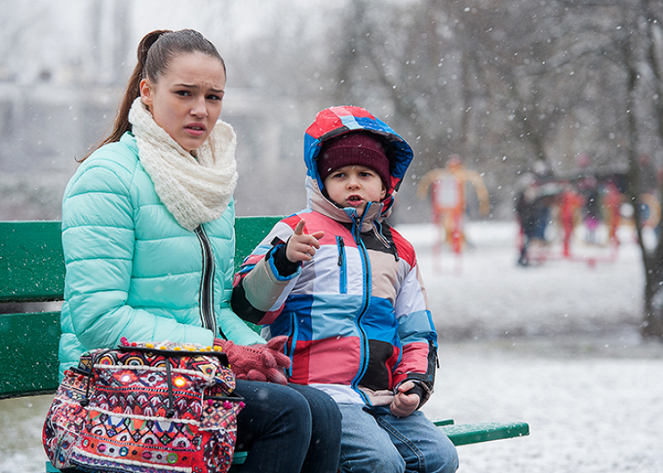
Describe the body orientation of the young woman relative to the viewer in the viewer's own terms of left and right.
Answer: facing the viewer and to the right of the viewer

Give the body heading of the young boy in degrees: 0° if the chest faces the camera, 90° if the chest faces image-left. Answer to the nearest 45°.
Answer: approximately 0°

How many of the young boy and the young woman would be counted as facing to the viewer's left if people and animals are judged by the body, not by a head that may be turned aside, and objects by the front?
0
